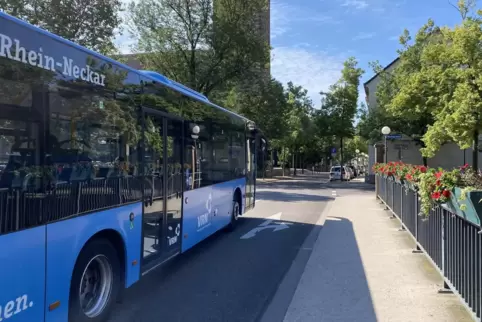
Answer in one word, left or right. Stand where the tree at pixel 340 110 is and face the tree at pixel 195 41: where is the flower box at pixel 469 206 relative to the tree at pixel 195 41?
left

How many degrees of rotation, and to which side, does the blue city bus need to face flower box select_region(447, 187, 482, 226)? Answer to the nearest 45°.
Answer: approximately 45° to its right

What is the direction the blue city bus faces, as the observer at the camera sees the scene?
facing away from the viewer and to the right of the viewer

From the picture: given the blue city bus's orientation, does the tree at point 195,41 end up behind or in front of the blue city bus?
in front

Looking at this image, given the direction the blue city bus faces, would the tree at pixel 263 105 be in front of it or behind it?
in front

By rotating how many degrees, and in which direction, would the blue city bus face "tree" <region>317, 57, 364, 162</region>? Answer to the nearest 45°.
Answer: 0° — it already faces it

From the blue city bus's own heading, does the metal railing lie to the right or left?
on its right

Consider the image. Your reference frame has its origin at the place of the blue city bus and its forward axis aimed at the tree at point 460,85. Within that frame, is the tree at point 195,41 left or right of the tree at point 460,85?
left

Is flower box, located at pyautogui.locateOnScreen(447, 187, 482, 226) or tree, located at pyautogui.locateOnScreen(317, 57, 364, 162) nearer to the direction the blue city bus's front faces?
the tree

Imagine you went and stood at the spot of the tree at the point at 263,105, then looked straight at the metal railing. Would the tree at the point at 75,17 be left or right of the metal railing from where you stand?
right
